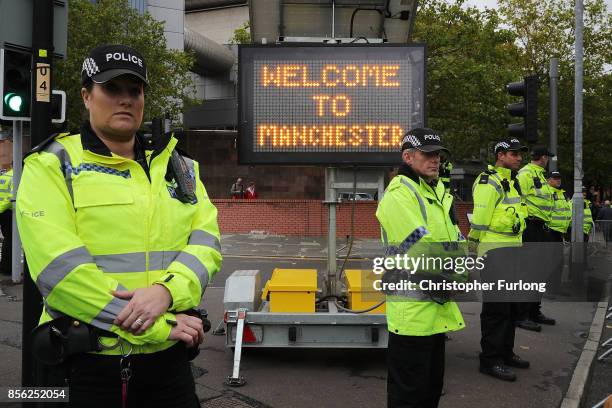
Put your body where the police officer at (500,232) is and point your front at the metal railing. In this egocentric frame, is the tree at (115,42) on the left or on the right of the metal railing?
left

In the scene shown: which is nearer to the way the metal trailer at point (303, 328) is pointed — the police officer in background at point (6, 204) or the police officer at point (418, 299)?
the police officer in background

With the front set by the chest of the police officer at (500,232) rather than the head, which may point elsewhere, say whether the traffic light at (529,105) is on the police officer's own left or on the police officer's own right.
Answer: on the police officer's own left

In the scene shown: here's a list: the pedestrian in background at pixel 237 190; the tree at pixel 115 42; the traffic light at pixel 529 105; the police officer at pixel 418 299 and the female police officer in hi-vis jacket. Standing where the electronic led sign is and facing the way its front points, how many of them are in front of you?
2

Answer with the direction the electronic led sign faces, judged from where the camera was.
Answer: facing the viewer

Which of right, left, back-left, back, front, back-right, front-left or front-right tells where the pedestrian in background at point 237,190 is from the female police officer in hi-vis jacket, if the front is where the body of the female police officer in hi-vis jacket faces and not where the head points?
back-left
